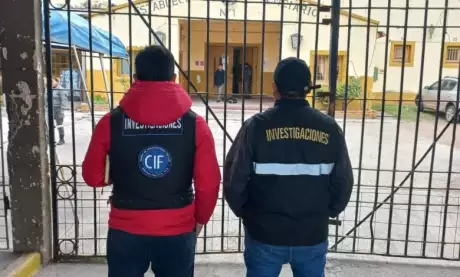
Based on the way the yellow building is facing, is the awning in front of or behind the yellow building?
in front

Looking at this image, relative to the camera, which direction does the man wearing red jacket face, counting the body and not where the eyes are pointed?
away from the camera

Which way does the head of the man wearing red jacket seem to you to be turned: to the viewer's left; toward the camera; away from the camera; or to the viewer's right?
away from the camera

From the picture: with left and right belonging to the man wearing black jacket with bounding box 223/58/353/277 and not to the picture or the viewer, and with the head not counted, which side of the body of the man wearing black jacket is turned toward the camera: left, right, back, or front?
back

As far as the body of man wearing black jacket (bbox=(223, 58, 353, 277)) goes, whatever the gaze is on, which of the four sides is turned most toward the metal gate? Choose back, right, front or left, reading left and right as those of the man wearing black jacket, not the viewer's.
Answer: front

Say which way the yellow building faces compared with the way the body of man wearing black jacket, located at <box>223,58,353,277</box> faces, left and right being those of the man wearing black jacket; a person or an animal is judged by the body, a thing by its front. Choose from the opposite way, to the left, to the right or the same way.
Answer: the opposite way

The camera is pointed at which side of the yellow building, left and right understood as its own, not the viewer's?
front

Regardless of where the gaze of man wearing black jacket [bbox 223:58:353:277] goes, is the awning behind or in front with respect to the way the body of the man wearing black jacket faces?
in front

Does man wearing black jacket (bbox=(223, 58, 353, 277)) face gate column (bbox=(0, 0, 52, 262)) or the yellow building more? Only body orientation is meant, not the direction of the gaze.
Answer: the yellow building

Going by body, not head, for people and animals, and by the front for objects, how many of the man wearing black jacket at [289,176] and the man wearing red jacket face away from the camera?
2

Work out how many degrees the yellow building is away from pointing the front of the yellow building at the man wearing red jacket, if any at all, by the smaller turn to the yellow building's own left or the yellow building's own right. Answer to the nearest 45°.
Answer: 0° — it already faces them

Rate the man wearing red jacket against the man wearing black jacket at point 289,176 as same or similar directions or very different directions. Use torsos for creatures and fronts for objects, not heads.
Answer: same or similar directions

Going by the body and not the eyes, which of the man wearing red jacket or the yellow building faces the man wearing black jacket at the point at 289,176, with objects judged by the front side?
the yellow building

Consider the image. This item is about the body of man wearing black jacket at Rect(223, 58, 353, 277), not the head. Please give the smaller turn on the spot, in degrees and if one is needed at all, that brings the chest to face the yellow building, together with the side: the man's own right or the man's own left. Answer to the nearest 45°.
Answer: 0° — they already face it

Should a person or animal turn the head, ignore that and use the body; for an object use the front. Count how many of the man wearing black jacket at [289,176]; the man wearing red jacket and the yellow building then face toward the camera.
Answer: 1

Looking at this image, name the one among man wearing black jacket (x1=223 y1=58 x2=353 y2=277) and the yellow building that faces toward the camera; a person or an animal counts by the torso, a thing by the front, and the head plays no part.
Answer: the yellow building

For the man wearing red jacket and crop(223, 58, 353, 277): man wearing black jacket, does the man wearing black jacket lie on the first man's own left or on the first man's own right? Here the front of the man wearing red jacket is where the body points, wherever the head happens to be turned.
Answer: on the first man's own right

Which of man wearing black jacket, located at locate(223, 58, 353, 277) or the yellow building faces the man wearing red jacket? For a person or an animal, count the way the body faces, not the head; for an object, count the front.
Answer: the yellow building
